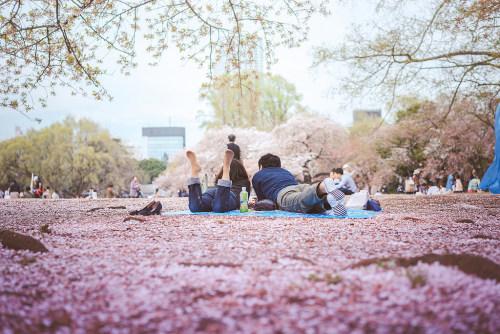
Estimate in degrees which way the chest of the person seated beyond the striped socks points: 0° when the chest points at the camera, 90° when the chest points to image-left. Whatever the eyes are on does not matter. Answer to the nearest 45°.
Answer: approximately 90°

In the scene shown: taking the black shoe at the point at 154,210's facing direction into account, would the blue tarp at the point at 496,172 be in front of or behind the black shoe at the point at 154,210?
behind

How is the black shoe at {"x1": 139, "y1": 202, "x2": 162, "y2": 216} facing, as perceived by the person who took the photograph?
facing to the left of the viewer

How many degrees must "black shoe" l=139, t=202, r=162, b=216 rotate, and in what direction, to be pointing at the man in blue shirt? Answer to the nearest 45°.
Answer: approximately 135° to its right

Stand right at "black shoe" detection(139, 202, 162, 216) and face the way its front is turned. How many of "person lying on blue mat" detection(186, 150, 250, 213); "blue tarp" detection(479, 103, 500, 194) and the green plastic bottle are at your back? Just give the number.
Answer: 3

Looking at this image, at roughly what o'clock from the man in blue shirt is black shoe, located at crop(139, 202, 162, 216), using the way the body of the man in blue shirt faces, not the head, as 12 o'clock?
The black shoe is roughly at 10 o'clock from the man in blue shirt.

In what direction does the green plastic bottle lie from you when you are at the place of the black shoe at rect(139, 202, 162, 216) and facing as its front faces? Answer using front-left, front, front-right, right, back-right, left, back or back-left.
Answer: back

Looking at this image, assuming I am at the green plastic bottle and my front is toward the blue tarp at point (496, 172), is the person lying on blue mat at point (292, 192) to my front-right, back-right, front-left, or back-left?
front-right

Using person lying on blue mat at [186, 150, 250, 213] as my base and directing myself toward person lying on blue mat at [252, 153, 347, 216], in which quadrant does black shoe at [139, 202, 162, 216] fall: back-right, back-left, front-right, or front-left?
back-right
